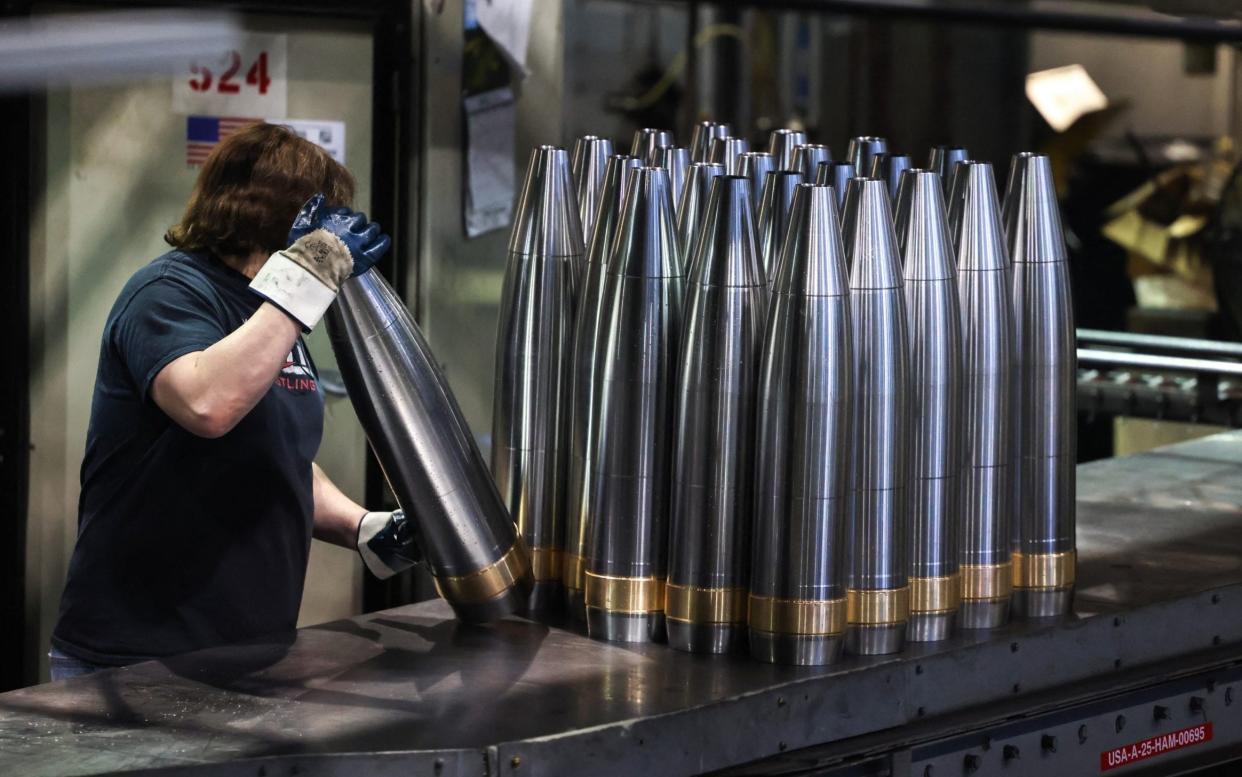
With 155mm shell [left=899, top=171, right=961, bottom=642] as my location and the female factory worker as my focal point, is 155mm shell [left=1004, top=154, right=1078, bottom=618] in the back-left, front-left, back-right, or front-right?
back-right

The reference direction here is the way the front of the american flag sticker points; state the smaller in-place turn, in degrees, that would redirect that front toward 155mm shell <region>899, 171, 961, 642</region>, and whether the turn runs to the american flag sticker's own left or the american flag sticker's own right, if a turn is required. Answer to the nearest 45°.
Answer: approximately 45° to the american flag sticker's own left

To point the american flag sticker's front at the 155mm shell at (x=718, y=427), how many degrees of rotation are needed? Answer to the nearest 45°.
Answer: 0° — it already faces it

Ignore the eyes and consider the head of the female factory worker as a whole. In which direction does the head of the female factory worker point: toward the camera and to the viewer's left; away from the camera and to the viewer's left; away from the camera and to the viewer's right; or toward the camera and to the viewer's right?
away from the camera and to the viewer's right

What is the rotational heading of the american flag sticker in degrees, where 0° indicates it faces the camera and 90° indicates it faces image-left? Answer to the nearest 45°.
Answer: approximately 0°

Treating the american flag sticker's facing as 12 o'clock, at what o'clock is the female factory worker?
The female factory worker is roughly at 12 o'clock from the american flag sticker.
